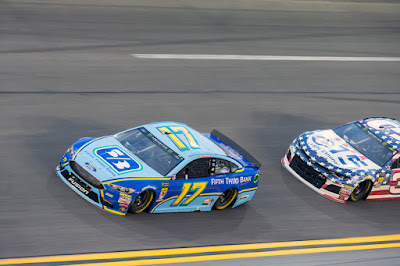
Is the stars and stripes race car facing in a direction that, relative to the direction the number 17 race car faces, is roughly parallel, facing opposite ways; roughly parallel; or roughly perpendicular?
roughly parallel

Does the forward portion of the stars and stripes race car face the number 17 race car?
yes

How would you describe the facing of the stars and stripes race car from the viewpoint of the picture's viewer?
facing the viewer and to the left of the viewer

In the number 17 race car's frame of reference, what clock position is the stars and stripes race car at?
The stars and stripes race car is roughly at 7 o'clock from the number 17 race car.

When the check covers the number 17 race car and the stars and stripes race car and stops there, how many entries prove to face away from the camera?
0
